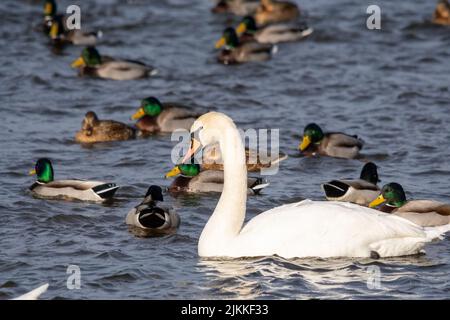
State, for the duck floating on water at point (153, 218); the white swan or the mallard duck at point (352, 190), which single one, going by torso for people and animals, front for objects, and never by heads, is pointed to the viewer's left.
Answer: the white swan

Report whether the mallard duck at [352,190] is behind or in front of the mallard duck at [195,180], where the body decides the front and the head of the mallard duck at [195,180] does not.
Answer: behind

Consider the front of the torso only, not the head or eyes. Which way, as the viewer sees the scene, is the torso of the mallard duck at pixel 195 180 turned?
to the viewer's left

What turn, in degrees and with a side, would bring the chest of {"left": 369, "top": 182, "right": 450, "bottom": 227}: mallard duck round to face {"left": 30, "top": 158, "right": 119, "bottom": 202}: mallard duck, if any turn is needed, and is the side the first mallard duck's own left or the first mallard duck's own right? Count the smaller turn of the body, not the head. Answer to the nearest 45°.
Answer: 0° — it already faces it

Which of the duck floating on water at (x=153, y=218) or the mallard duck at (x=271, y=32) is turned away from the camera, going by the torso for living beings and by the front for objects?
the duck floating on water

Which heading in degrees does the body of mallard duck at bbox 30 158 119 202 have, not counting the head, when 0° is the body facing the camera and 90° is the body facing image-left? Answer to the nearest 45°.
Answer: approximately 90°

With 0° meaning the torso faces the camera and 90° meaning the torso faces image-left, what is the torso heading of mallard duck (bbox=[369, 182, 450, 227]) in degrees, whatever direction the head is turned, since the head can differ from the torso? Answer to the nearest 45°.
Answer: approximately 90°

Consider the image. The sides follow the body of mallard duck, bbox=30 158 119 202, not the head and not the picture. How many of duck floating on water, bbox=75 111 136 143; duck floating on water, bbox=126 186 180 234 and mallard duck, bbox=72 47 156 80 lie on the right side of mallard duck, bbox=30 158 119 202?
2

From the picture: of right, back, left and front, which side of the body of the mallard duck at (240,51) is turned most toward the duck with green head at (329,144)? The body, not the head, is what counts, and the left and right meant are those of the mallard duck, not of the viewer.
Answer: left

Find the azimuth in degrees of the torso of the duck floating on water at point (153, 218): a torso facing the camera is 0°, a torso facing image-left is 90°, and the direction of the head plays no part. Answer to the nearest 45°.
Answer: approximately 180°

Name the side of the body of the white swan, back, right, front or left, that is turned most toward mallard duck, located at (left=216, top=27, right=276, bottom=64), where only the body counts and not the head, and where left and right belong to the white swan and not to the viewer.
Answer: right

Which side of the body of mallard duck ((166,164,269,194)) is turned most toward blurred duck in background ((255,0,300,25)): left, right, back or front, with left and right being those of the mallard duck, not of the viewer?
right
